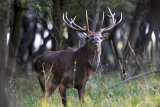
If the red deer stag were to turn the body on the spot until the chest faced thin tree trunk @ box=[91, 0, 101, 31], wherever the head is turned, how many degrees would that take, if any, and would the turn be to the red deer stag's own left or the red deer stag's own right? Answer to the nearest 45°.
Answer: approximately 135° to the red deer stag's own left

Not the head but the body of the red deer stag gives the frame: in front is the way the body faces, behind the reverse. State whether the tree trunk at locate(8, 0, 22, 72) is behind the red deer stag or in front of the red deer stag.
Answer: behind

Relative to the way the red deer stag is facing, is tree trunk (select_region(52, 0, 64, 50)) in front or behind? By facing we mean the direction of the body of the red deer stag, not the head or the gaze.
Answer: behind
